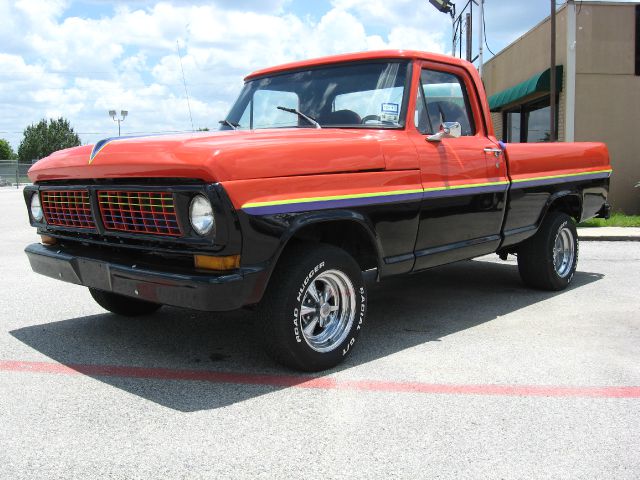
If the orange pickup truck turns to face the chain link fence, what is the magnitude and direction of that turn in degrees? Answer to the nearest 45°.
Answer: approximately 90° to its right

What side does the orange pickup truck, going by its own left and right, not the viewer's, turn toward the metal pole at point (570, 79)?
back

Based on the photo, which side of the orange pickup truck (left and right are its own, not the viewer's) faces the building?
back

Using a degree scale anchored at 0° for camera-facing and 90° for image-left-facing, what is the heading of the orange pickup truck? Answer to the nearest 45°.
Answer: approximately 45°

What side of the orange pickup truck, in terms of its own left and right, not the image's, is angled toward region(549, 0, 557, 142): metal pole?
back
